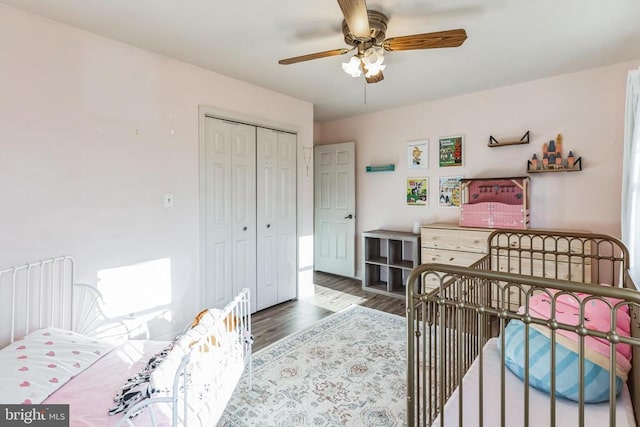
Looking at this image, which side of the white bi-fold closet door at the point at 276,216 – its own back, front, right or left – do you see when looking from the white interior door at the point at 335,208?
left

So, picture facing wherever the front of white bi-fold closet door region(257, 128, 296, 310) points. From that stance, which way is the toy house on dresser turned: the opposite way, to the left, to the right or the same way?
to the right

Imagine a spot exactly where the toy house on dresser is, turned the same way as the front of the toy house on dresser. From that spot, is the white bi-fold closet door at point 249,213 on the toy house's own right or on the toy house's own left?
on the toy house's own right

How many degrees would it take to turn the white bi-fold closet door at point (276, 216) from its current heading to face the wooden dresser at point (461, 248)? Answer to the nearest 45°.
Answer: approximately 45° to its left

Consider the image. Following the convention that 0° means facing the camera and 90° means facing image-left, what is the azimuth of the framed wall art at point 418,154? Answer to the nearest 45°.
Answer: approximately 45°

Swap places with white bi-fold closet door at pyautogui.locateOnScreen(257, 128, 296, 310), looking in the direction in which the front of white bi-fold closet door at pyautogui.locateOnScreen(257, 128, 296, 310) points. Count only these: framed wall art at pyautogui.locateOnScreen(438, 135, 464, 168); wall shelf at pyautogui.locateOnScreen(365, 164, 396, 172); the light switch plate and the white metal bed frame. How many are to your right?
2

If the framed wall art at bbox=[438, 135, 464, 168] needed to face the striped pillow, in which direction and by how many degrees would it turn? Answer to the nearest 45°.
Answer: approximately 45° to its left

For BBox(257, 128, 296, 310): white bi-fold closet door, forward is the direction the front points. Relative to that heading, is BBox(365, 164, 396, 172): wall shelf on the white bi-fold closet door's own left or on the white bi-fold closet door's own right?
on the white bi-fold closet door's own left

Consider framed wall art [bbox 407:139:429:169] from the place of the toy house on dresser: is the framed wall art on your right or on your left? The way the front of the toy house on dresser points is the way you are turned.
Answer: on your right

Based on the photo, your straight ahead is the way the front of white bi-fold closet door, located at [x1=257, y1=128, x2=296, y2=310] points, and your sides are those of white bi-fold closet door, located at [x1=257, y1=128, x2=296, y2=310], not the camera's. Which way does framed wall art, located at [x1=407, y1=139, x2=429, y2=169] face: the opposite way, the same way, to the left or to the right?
to the right
